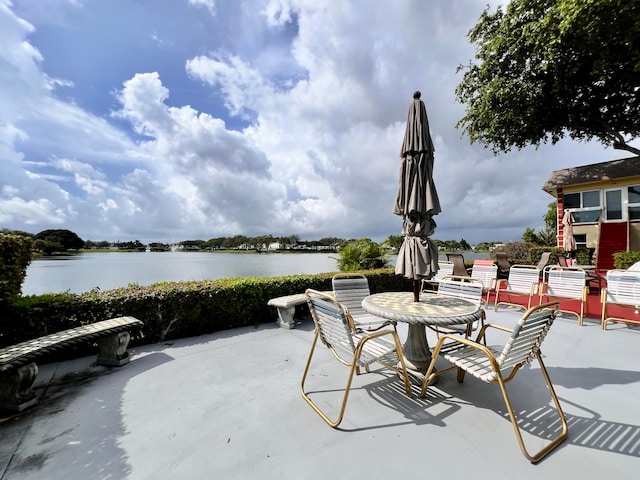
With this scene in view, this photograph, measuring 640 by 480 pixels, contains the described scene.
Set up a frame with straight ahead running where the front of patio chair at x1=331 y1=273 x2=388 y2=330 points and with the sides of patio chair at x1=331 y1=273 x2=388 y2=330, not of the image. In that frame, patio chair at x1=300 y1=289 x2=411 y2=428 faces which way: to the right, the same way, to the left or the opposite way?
to the left

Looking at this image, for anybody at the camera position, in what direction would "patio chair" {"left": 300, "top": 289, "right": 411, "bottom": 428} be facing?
facing away from the viewer and to the right of the viewer

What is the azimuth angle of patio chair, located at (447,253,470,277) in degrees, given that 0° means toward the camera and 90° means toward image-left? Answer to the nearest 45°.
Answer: approximately 315°

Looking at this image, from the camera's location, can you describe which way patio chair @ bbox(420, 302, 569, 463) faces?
facing away from the viewer and to the left of the viewer

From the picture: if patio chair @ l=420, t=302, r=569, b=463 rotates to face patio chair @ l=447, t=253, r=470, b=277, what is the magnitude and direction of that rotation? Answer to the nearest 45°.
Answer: approximately 45° to its right

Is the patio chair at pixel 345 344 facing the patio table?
yes

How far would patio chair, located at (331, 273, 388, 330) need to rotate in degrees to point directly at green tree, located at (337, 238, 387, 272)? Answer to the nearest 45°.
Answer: approximately 135° to its left

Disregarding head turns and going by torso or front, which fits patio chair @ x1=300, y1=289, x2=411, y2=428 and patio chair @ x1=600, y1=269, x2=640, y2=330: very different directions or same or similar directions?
very different directions

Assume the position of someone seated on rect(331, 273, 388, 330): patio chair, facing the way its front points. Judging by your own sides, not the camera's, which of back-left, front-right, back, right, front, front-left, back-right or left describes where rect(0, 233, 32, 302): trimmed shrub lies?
back-right

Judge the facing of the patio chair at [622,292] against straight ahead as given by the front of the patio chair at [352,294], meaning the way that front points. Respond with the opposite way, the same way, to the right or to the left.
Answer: to the right

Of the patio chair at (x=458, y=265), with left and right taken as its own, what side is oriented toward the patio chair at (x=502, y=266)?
left

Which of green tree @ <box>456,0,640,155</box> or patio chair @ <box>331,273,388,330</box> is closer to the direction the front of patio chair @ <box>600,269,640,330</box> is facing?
the patio chair
